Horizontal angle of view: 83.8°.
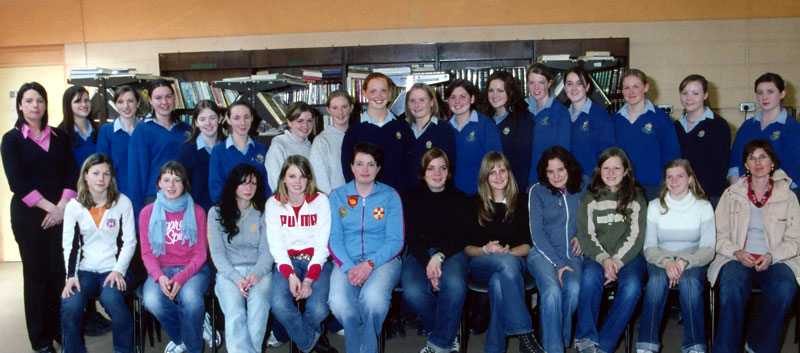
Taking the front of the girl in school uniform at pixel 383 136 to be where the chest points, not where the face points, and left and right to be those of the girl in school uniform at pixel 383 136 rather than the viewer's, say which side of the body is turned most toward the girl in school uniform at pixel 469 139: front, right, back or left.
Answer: left

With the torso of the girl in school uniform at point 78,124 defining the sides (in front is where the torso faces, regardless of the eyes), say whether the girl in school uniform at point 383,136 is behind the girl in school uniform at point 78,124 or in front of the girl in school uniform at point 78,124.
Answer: in front

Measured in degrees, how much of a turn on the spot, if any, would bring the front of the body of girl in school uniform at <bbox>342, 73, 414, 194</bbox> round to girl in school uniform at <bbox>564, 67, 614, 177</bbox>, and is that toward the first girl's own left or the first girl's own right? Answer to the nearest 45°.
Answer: approximately 90° to the first girl's own left

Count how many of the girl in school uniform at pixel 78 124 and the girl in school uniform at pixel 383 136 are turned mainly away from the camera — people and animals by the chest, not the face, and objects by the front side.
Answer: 0

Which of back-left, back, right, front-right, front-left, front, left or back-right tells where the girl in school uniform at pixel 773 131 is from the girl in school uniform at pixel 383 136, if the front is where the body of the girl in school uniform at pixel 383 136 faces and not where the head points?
left

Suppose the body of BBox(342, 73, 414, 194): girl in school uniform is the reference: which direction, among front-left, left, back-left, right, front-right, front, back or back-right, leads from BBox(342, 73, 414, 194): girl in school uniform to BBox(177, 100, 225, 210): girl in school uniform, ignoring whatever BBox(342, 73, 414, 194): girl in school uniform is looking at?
right

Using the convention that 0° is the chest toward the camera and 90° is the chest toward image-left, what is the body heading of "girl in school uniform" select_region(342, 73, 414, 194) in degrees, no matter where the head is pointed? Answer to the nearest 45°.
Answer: approximately 0°

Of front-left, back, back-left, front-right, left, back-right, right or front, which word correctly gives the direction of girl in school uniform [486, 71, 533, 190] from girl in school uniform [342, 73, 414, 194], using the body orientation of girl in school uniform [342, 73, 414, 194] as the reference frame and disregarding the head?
left

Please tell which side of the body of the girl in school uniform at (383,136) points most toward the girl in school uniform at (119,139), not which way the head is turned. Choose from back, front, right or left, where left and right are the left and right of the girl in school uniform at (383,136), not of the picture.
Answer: right
